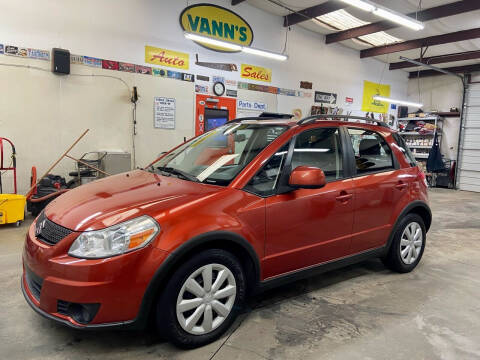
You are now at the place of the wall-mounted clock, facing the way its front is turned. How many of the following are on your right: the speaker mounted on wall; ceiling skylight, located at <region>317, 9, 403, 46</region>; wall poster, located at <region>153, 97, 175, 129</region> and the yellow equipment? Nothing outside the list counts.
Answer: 3

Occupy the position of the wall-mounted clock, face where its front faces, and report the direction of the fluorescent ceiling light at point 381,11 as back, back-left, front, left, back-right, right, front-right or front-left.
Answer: front

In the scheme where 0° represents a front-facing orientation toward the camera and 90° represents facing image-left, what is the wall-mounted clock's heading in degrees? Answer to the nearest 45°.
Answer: approximately 315°

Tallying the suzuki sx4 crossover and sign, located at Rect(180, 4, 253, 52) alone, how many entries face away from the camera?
0

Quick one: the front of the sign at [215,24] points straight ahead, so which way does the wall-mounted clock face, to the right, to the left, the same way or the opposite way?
the same way

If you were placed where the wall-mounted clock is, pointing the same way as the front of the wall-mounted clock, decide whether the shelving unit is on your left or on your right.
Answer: on your left

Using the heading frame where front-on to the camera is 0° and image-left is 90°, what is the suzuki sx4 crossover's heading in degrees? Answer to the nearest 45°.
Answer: approximately 45°

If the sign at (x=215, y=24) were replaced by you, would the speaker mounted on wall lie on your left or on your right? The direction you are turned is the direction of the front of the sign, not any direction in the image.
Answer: on your right

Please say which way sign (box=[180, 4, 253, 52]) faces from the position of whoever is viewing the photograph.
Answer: facing the viewer and to the right of the viewer

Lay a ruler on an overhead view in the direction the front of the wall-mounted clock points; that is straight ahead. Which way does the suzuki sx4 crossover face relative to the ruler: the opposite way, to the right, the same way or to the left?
to the right

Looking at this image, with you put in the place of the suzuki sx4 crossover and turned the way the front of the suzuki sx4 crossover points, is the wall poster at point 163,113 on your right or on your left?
on your right

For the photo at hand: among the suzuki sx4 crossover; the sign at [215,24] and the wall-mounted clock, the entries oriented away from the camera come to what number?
0

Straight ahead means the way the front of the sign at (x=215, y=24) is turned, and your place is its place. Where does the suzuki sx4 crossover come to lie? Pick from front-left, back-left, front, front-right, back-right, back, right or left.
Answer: front-right

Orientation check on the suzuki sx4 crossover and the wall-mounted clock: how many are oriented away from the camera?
0

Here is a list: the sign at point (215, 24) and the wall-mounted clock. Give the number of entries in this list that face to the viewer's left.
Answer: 0
